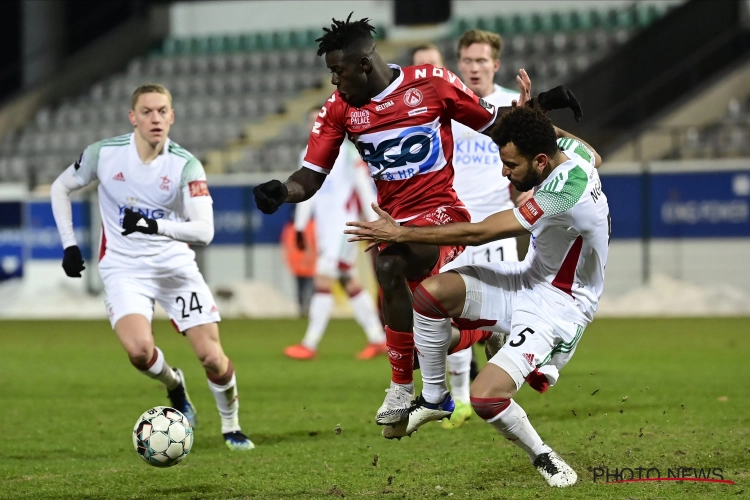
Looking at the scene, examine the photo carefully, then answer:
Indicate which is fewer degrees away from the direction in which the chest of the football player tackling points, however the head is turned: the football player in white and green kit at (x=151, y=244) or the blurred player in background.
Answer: the football player in white and green kit

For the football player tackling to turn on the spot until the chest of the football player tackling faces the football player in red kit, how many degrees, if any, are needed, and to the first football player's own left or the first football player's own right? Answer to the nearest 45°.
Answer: approximately 45° to the first football player's own right

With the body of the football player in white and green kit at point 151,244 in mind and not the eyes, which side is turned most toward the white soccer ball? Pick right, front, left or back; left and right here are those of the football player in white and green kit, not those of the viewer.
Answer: front

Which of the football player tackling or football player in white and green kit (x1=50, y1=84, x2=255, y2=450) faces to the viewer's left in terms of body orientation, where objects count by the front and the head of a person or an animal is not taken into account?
the football player tackling

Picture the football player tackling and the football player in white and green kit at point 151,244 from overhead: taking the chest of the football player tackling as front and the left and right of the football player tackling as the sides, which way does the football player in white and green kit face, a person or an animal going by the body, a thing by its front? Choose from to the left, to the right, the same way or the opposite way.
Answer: to the left

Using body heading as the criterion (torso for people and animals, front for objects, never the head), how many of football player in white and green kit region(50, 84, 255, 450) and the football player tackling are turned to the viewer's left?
1

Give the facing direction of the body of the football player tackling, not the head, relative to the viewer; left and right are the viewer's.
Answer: facing to the left of the viewer

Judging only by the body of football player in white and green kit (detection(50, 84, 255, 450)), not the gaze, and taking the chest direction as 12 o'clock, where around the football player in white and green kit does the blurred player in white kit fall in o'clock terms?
The blurred player in white kit is roughly at 9 o'clock from the football player in white and green kit.

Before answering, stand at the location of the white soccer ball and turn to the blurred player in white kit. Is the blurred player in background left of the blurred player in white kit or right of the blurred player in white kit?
left

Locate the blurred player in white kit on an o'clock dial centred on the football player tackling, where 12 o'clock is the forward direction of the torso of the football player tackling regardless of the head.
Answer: The blurred player in white kit is roughly at 3 o'clock from the football player tackling.

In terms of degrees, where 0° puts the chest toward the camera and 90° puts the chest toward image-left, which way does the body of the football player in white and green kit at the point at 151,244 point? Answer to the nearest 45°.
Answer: approximately 0°

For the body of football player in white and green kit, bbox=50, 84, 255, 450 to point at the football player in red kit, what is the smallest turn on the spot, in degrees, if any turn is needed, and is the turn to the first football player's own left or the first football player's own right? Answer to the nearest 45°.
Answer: approximately 45° to the first football player's own left
